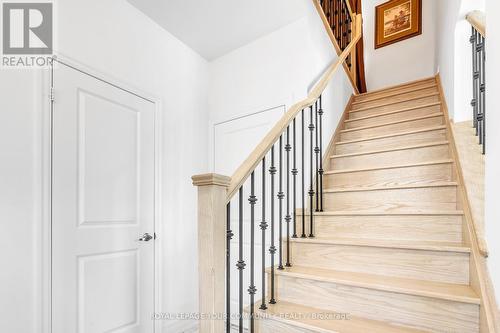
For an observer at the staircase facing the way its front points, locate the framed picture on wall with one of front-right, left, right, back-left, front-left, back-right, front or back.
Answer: back

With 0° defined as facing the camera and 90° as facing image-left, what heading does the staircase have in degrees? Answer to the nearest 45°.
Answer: approximately 0°
